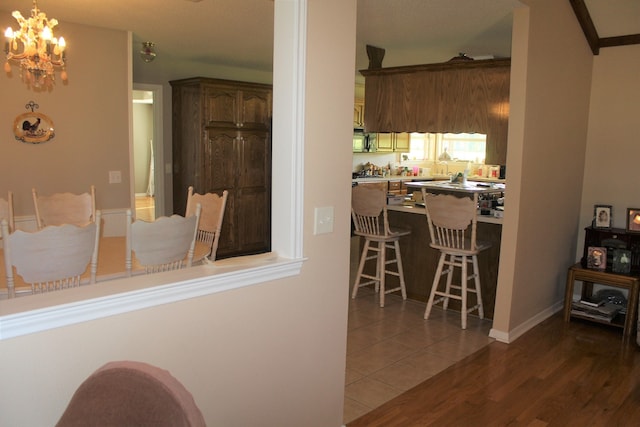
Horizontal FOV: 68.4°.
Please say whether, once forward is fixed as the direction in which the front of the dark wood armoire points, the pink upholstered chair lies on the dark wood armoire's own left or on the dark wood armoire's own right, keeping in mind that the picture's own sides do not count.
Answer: on the dark wood armoire's own right

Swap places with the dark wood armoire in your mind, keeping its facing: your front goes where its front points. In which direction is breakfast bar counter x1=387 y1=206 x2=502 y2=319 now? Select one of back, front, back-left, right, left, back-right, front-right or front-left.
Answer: front

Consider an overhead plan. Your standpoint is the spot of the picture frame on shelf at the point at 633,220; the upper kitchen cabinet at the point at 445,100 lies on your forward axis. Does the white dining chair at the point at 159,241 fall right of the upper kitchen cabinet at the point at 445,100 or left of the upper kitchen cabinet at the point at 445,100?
left

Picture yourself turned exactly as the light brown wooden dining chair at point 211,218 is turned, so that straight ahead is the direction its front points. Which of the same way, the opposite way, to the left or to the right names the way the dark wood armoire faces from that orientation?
to the left

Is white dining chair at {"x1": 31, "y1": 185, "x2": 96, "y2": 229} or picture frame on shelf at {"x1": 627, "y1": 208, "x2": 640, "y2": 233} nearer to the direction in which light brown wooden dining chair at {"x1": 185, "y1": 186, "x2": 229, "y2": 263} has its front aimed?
the white dining chair

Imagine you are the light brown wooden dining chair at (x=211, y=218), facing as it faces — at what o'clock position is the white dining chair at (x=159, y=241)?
the white dining chair at (x=159, y=241) is roughly at 11 o'clock from the light brown wooden dining chair at (x=211, y=218).

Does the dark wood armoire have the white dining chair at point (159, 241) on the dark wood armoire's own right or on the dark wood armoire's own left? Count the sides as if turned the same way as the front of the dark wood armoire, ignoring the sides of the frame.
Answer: on the dark wood armoire's own right

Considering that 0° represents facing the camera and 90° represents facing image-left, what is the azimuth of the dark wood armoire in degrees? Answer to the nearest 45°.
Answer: approximately 315°

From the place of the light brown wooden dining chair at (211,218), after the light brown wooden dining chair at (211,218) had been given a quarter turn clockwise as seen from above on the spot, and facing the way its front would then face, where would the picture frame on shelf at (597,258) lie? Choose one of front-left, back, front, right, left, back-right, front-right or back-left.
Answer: back-right

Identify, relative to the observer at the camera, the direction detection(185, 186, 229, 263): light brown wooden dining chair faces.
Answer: facing the viewer and to the left of the viewer

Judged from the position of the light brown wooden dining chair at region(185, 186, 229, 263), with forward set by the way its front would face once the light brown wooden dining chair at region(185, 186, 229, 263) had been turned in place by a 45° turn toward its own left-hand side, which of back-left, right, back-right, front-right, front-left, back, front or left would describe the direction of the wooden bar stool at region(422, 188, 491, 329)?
left

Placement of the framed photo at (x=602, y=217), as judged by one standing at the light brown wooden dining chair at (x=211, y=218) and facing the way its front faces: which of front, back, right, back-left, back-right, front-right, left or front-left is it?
back-left

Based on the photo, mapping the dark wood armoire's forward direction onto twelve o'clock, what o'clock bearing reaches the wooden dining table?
The wooden dining table is roughly at 2 o'clock from the dark wood armoire.

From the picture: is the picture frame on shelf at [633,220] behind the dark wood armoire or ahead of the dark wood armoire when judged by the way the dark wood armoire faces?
ahead
